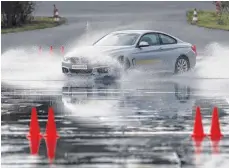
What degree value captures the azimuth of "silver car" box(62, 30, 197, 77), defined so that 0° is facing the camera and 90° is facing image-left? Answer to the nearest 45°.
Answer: approximately 45°

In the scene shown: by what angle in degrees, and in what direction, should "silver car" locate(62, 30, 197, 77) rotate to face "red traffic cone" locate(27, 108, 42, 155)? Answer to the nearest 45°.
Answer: approximately 45° to its left
